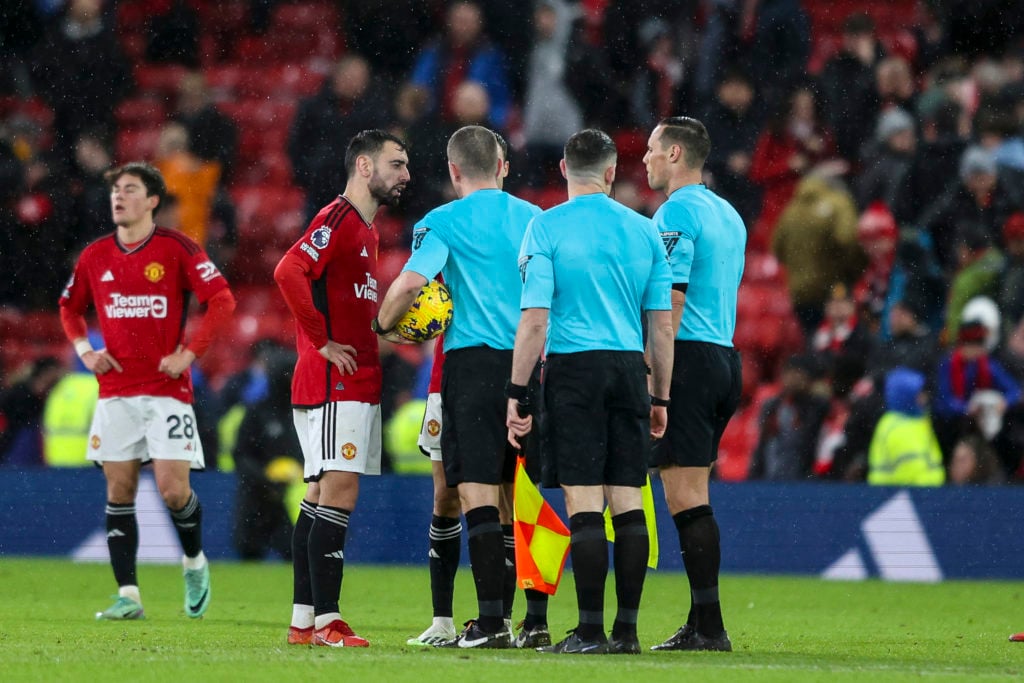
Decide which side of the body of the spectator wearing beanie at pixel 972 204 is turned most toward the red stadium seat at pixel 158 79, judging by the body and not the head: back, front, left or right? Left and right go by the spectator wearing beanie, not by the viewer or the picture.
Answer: right

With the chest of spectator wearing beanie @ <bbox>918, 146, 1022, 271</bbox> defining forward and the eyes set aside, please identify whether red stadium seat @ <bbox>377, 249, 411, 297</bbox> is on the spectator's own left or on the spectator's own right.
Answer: on the spectator's own right

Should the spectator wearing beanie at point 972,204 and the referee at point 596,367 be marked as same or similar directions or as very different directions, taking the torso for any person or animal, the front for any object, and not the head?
very different directions

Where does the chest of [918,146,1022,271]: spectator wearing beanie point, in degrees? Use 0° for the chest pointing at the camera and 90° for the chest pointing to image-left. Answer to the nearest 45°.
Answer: approximately 0°

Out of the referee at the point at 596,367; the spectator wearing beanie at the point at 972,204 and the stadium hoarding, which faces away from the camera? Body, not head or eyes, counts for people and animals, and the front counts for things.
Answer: the referee

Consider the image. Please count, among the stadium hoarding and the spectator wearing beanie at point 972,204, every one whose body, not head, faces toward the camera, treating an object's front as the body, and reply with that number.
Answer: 2

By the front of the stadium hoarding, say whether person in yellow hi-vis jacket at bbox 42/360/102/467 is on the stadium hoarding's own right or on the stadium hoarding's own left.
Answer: on the stadium hoarding's own right

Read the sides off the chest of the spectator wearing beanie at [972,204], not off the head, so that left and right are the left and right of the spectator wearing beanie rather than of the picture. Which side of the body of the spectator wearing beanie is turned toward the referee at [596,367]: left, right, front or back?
front

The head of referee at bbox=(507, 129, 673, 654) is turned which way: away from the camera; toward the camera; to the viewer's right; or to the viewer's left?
away from the camera

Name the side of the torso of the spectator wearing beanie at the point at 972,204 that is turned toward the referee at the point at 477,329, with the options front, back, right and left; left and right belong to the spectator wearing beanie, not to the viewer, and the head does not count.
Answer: front

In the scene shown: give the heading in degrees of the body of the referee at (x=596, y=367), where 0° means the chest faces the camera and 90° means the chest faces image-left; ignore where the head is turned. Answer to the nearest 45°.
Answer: approximately 180°
